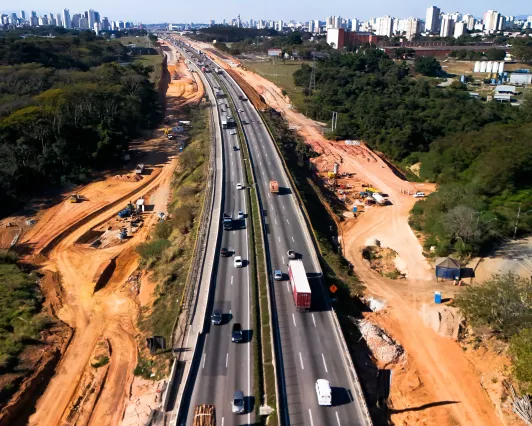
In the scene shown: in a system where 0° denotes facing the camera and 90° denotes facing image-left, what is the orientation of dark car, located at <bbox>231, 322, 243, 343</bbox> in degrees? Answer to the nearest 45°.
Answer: approximately 0°

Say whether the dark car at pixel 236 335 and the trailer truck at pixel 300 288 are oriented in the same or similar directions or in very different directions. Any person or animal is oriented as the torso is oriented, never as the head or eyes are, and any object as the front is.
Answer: very different directions

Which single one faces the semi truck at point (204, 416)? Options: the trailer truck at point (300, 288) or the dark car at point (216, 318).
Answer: the dark car

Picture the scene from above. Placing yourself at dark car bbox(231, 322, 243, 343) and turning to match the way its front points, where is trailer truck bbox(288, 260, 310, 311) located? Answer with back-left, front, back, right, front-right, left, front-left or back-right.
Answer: back-left

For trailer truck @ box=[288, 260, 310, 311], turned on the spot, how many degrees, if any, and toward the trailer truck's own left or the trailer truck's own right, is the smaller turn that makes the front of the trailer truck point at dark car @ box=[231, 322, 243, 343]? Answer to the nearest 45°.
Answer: approximately 135° to the trailer truck's own left

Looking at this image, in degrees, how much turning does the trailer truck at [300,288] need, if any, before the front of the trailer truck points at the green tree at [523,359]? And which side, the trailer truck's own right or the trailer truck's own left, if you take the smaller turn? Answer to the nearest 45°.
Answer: approximately 135° to the trailer truck's own right

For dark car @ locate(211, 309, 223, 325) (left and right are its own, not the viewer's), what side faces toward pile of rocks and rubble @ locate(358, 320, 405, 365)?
left

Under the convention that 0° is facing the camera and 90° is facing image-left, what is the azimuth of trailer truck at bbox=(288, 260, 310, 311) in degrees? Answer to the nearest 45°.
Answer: approximately 180°

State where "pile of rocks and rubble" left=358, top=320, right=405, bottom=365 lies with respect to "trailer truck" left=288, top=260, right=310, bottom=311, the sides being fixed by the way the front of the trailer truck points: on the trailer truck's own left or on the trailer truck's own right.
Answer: on the trailer truck's own right

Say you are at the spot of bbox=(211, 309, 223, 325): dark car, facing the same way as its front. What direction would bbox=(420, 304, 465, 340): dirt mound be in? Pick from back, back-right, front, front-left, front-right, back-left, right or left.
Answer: left

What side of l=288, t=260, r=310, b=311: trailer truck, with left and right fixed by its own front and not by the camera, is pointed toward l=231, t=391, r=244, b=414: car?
back

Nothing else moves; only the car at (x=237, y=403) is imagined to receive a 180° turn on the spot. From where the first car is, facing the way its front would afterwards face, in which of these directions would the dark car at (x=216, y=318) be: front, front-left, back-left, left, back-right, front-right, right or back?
front

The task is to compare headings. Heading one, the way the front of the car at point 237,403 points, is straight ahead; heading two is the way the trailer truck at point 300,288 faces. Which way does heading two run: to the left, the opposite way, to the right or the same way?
the opposite way

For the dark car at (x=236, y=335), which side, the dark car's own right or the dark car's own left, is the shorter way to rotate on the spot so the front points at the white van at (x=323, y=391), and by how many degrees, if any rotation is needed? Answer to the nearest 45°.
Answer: approximately 45° to the dark car's own left
